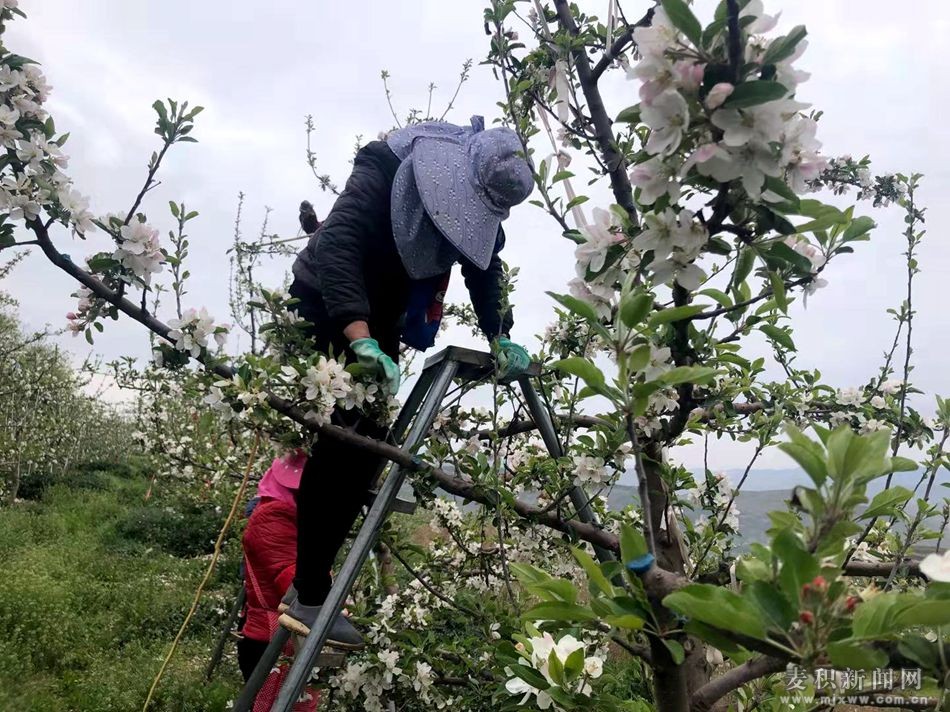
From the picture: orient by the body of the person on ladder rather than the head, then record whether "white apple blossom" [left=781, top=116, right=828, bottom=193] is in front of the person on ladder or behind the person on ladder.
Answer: in front

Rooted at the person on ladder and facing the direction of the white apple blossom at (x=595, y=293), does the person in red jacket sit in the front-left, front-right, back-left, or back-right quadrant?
back-left

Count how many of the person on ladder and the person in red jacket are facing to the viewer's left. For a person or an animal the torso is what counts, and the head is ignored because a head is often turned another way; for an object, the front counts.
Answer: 0

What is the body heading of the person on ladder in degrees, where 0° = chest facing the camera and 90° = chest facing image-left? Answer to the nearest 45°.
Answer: approximately 315°

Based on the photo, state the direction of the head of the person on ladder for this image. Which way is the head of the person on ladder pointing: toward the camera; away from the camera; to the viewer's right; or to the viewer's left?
to the viewer's right
